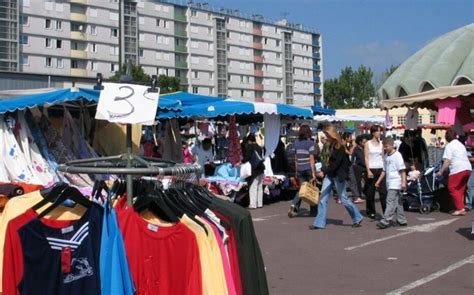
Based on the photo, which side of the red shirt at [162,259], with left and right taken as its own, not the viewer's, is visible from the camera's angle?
front

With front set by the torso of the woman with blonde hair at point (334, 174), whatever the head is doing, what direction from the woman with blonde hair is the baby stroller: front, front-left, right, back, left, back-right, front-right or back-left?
back-right

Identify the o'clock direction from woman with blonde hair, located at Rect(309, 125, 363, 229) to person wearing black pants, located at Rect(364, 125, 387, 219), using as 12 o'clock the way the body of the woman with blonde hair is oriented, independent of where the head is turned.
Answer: The person wearing black pants is roughly at 4 o'clock from the woman with blonde hair.

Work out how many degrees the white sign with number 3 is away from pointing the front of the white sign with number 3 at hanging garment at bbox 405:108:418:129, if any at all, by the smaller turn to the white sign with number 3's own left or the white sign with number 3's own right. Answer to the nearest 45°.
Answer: approximately 135° to the white sign with number 3's own left

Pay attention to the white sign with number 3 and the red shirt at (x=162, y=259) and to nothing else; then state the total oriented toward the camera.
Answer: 2

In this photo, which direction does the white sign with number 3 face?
toward the camera

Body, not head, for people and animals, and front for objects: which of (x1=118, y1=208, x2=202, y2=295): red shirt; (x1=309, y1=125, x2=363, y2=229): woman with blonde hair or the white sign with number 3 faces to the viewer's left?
the woman with blonde hair

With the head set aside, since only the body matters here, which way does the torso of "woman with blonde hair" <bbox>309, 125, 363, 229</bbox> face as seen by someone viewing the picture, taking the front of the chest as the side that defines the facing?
to the viewer's left

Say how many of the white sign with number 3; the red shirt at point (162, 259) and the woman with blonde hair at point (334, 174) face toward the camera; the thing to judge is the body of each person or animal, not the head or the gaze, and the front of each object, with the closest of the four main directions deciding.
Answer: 2
